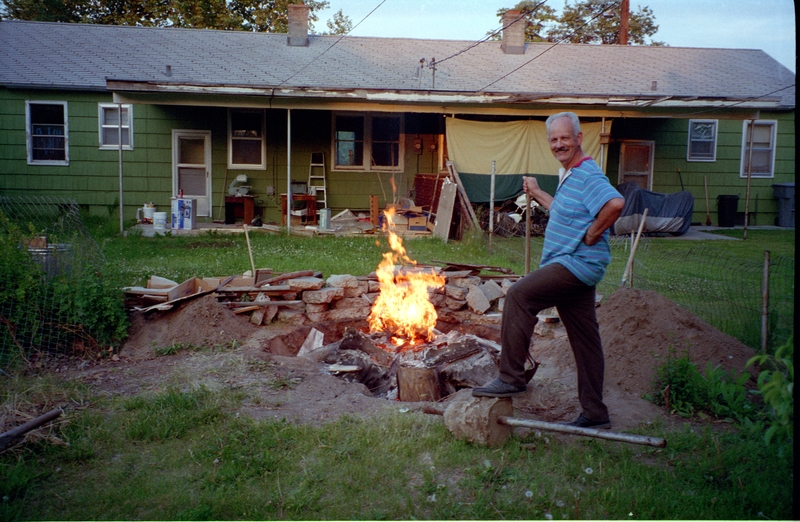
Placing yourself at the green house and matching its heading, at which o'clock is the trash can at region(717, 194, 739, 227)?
The trash can is roughly at 9 o'clock from the green house.

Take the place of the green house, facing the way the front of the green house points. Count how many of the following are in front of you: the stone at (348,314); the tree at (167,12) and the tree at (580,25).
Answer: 1

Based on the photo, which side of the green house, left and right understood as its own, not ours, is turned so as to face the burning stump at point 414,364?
front

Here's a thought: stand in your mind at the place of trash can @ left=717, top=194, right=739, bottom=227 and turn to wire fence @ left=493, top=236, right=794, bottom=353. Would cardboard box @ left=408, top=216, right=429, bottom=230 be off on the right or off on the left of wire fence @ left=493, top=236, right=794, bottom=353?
right

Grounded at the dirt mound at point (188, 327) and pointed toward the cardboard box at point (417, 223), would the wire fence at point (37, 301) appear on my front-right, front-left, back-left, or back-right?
back-left

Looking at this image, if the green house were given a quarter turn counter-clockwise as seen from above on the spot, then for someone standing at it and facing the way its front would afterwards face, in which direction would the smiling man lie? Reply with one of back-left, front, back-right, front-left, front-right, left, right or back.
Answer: right

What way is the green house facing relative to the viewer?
toward the camera

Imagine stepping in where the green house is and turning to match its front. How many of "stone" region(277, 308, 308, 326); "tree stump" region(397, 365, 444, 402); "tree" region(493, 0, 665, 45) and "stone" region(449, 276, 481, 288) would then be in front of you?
3

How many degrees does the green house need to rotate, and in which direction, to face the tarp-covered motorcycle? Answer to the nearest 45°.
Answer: approximately 90° to its left

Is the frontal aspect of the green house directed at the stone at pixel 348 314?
yes

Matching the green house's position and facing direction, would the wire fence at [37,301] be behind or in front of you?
in front

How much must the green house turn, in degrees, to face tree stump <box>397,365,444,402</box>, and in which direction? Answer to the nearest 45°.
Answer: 0° — it already faces it

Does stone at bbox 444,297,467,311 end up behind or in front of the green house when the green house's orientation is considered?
in front

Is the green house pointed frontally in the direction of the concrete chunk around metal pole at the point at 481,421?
yes

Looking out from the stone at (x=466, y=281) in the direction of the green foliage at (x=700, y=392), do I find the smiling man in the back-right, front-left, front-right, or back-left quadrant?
front-right

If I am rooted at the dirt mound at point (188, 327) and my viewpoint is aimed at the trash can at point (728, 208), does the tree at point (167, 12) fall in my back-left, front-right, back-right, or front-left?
front-left

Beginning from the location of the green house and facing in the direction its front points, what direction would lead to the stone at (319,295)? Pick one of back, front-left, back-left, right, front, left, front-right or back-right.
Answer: front

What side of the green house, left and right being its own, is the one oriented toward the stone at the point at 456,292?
front

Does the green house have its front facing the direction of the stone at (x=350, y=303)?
yes

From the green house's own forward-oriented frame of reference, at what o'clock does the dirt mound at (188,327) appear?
The dirt mound is roughly at 12 o'clock from the green house.
